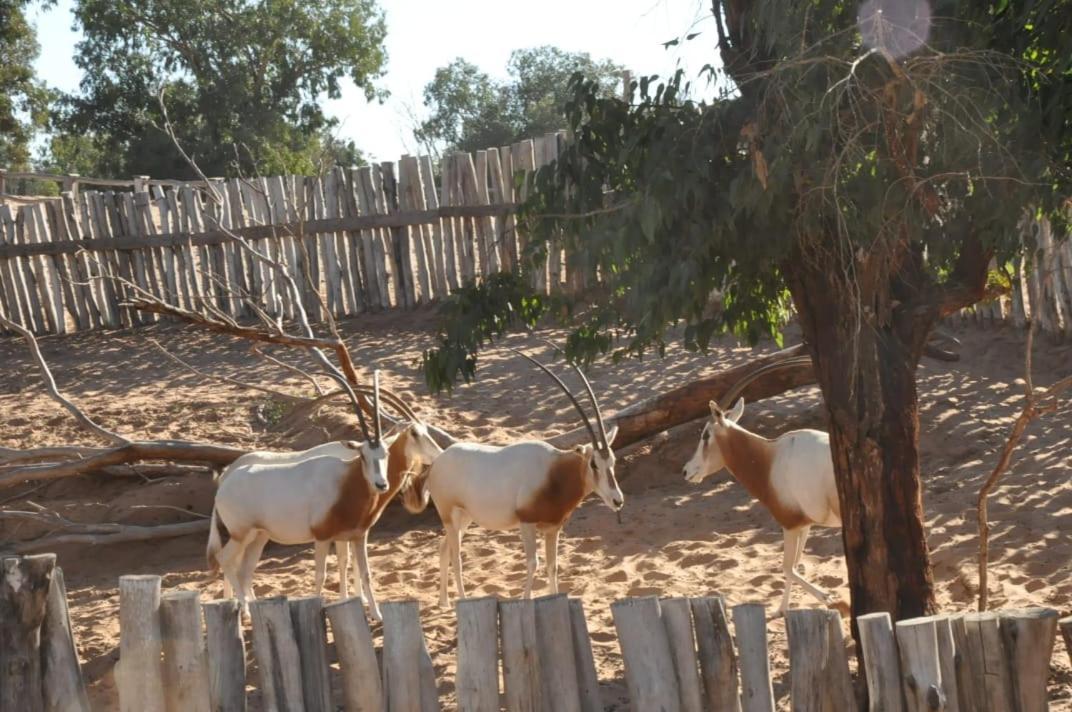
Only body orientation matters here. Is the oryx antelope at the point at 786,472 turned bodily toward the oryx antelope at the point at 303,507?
yes

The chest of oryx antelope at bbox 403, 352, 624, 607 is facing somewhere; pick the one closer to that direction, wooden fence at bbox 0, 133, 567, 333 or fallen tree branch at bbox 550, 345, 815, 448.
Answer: the fallen tree branch

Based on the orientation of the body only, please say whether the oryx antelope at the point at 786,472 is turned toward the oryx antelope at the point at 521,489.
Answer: yes

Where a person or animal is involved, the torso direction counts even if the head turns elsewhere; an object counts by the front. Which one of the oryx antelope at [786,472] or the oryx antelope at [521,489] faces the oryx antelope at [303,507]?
the oryx antelope at [786,472]

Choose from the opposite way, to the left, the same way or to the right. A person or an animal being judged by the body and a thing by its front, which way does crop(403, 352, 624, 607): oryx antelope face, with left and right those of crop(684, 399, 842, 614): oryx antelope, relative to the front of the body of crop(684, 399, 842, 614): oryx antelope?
the opposite way

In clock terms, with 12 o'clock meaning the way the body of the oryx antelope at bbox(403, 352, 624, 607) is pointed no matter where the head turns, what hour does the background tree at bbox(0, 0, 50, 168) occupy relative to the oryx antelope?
The background tree is roughly at 8 o'clock from the oryx antelope.

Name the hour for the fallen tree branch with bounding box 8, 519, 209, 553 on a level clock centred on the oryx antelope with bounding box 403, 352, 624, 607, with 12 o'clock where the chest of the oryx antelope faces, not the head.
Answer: The fallen tree branch is roughly at 7 o'clock from the oryx antelope.

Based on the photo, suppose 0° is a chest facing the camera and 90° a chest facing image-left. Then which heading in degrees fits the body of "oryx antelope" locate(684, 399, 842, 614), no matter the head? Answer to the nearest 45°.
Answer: approximately 90°

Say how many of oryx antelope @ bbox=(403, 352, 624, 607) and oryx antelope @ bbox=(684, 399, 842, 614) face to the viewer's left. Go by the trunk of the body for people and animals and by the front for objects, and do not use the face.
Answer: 1

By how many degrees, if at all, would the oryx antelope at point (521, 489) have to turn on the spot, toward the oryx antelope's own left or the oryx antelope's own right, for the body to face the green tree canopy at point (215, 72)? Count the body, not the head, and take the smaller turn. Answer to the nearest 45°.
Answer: approximately 90° to the oryx antelope's own left

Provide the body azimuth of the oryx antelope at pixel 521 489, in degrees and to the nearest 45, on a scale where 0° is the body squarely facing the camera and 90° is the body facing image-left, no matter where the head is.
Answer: approximately 270°

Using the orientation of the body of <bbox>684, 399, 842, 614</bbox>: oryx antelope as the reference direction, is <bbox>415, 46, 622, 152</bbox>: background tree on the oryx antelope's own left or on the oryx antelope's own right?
on the oryx antelope's own right
